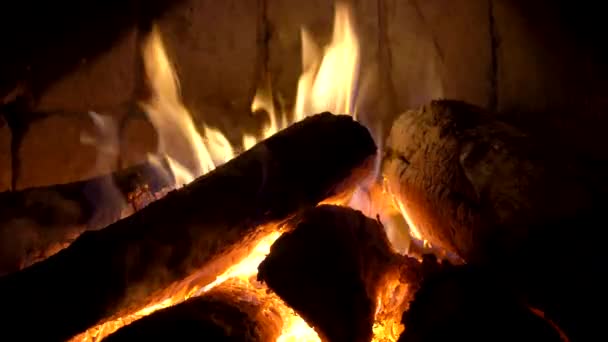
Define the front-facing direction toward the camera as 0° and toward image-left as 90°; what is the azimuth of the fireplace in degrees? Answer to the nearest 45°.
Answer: approximately 0°
